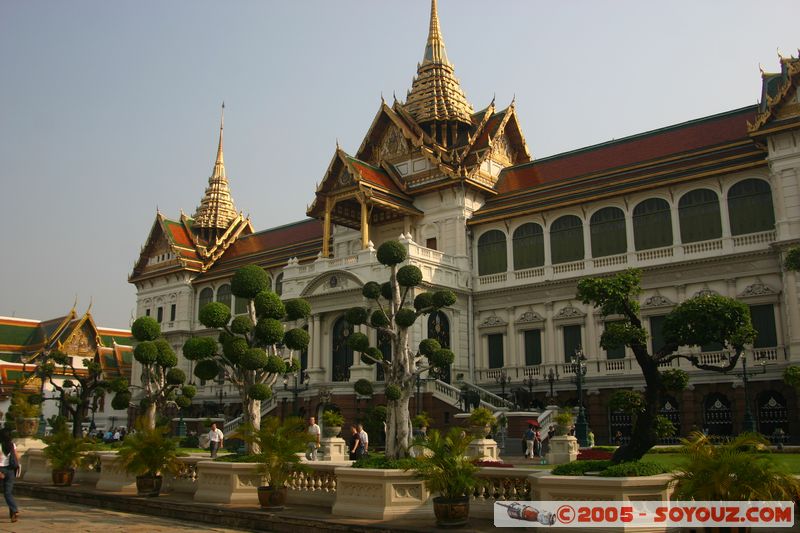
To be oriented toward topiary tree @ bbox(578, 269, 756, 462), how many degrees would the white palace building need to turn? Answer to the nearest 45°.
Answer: approximately 45° to its left

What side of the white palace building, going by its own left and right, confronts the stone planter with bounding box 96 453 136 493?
front

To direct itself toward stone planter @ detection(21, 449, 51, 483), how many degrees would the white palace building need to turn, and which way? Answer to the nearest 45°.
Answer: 0° — it already faces it

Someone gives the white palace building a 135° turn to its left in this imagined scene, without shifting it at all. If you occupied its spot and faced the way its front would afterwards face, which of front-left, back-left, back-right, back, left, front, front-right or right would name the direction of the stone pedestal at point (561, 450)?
right

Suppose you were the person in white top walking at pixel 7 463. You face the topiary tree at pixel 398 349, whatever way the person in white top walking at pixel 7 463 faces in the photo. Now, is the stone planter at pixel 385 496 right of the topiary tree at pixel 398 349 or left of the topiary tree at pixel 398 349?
right

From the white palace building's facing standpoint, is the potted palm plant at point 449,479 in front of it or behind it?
in front

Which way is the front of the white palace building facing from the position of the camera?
facing the viewer and to the left of the viewer

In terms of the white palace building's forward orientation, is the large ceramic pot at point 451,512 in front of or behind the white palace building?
in front

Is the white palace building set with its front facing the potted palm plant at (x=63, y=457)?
yes

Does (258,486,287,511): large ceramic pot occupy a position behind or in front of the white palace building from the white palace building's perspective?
in front
